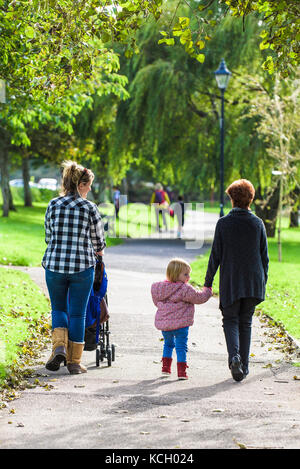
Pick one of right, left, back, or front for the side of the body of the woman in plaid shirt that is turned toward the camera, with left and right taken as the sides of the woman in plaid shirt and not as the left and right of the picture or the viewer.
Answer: back

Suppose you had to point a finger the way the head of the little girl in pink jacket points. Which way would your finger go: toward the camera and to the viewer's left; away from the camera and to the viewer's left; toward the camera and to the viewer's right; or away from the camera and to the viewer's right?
away from the camera and to the viewer's right

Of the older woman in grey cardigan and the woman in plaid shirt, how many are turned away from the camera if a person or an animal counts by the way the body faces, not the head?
2

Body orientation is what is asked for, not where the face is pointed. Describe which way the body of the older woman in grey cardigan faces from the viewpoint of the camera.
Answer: away from the camera

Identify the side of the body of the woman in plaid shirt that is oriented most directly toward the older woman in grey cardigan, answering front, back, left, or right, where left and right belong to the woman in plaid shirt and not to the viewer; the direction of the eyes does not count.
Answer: right

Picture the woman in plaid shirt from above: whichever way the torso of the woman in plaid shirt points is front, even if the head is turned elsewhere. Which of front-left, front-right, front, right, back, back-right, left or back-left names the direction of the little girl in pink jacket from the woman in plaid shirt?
right

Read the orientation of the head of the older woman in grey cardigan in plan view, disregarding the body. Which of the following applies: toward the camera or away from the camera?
away from the camera

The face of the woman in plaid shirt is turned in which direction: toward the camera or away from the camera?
away from the camera

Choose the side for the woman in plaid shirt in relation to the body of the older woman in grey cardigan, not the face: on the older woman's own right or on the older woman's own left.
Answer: on the older woman's own left

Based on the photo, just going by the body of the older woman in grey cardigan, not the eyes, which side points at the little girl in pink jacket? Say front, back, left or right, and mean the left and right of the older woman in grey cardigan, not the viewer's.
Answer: left
